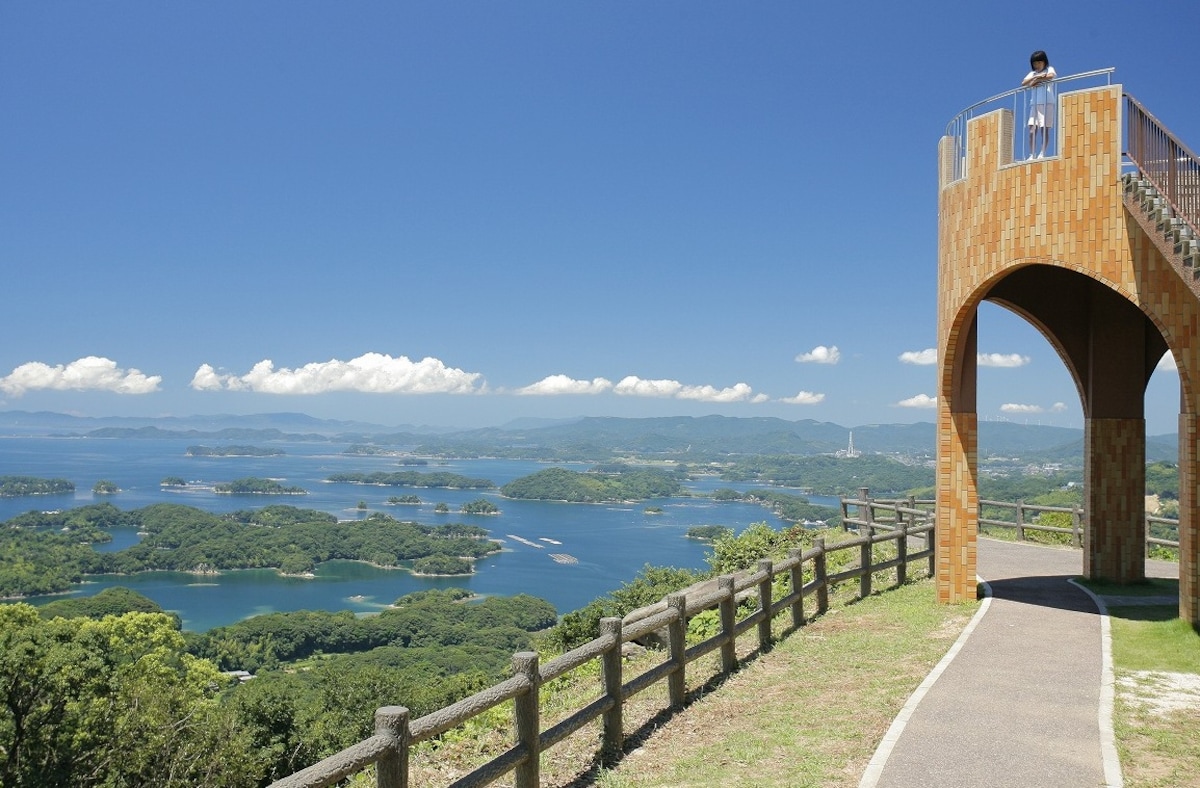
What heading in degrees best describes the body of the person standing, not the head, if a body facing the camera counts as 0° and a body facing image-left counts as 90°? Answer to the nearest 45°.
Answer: approximately 45°

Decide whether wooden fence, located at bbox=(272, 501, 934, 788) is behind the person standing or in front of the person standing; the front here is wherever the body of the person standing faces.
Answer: in front
